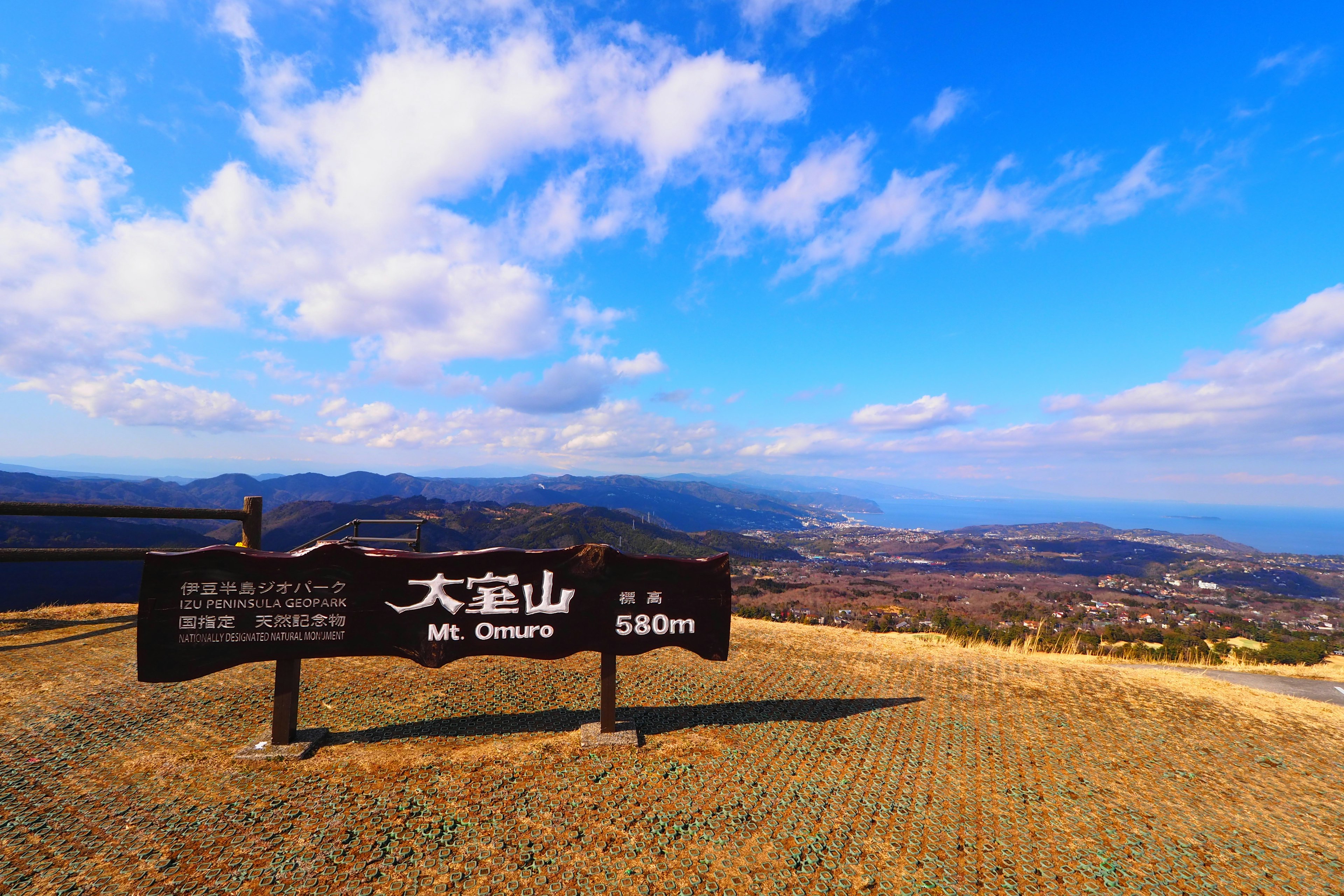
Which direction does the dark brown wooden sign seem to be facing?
toward the camera
